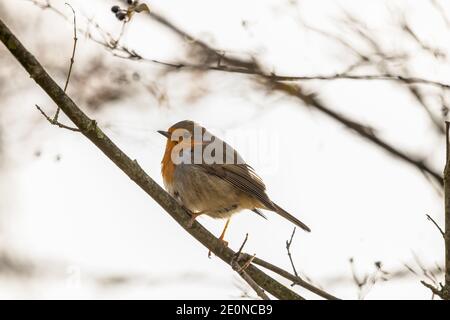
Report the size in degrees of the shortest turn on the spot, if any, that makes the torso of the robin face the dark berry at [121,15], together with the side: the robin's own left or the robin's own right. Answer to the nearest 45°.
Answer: approximately 45° to the robin's own right

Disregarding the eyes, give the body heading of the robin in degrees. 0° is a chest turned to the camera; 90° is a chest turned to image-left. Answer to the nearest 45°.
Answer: approximately 90°
